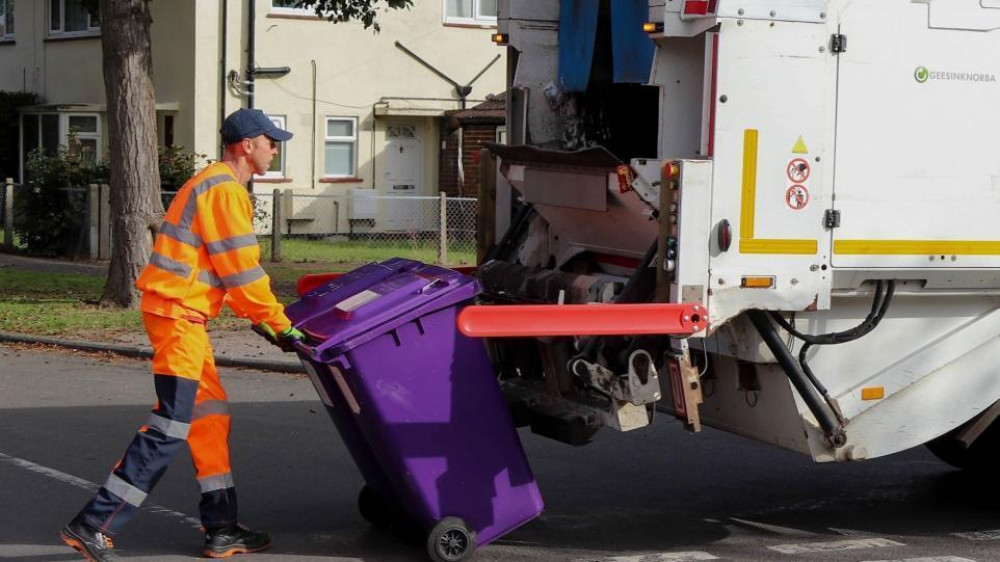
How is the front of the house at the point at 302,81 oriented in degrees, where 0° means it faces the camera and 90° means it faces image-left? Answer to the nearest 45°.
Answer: approximately 0°

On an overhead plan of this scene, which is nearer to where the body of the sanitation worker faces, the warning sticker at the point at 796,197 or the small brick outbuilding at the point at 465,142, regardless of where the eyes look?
the warning sticker

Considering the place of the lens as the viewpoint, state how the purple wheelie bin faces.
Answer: facing away from the viewer and to the right of the viewer

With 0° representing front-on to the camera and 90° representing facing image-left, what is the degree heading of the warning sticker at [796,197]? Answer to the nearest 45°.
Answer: approximately 0°

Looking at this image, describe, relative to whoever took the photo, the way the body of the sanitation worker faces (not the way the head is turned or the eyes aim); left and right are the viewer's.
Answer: facing to the right of the viewer

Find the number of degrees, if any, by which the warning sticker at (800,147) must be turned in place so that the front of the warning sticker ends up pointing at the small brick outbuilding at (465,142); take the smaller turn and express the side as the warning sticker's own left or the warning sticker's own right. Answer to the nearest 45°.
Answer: approximately 180°

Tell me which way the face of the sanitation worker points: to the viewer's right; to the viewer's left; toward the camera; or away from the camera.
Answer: to the viewer's right

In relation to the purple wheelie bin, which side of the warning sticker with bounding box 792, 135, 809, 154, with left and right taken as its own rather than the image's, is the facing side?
right

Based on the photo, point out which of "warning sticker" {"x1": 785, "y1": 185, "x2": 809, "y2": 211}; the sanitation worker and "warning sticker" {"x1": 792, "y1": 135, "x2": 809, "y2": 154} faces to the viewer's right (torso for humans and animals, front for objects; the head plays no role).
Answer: the sanitation worker

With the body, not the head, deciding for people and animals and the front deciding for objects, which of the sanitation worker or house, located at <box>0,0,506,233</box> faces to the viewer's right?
the sanitation worker
